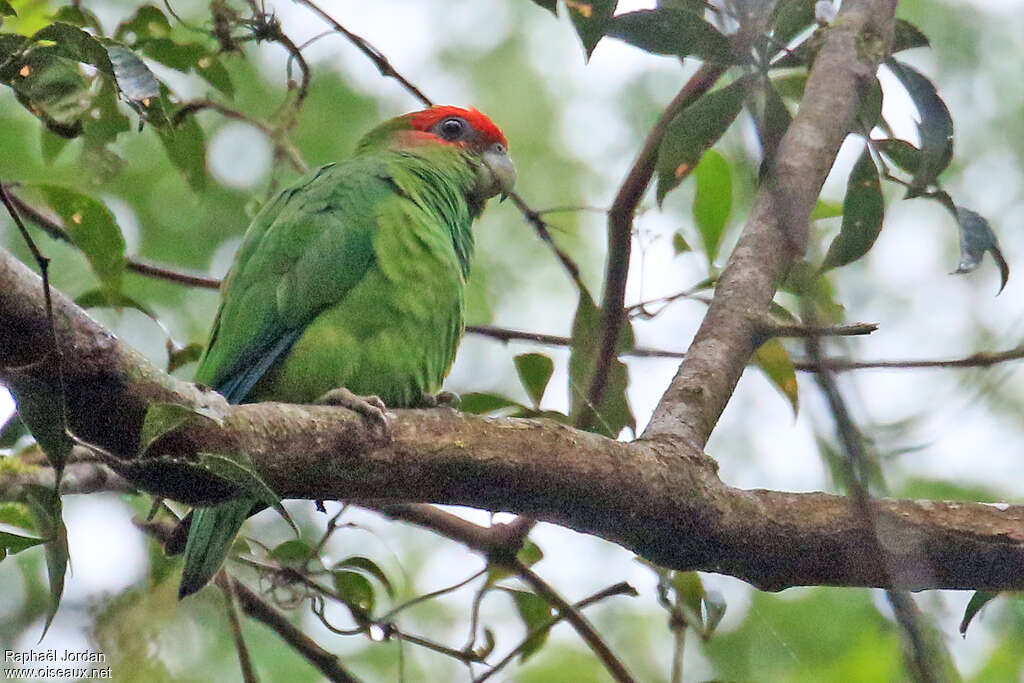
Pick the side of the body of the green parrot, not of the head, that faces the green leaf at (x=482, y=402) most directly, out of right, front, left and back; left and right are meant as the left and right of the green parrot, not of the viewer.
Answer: front

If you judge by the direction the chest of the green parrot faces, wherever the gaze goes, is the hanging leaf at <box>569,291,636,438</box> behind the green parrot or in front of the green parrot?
in front

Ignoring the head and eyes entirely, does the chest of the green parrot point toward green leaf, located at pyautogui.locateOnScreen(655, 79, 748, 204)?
no

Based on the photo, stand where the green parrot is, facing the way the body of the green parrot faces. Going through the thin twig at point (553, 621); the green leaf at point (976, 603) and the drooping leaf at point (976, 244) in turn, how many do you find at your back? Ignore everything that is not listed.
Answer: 0

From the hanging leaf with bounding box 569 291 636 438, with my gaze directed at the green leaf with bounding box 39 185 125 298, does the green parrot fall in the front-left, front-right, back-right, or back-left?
front-left

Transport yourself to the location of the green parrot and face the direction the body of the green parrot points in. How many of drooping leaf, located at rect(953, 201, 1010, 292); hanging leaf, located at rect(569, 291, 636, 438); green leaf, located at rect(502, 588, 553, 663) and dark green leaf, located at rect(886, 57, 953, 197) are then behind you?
0

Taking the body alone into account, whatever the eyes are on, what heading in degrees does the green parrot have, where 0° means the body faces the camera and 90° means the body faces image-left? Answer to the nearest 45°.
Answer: approximately 270°
